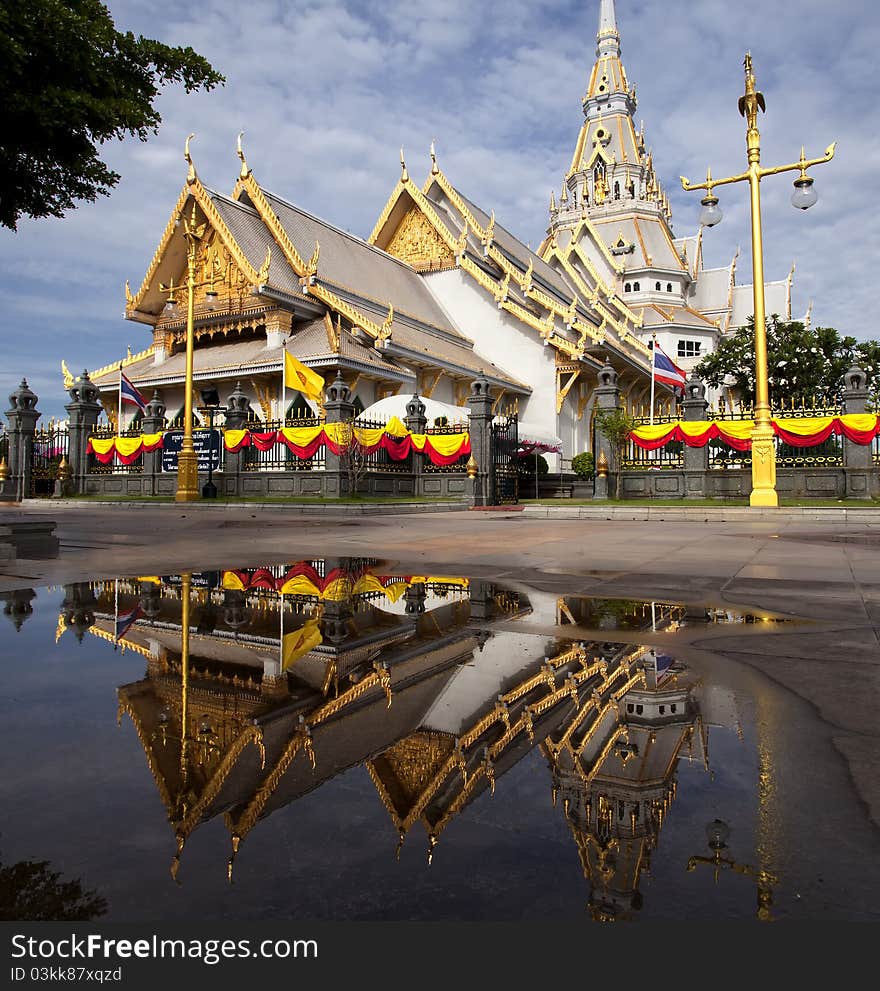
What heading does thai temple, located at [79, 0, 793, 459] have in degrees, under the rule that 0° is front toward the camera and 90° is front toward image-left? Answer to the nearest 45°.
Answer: approximately 45°

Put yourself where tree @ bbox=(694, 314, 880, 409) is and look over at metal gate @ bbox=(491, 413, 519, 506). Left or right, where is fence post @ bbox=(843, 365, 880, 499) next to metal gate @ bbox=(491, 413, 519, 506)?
left

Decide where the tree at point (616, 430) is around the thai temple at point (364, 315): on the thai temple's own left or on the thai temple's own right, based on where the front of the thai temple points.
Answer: on the thai temple's own left

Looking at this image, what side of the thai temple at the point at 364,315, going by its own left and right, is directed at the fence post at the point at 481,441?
left

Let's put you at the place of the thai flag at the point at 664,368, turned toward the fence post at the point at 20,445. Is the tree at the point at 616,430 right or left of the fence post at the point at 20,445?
left

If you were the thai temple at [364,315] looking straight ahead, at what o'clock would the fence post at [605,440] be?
The fence post is roughly at 9 o'clock from the thai temple.

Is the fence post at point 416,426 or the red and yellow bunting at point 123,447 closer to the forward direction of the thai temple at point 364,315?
the red and yellow bunting

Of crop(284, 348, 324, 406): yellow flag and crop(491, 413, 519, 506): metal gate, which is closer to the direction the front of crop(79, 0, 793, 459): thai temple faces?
the yellow flag

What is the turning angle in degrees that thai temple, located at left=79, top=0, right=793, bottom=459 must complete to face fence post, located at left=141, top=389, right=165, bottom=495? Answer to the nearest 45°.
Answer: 0° — it already faces it

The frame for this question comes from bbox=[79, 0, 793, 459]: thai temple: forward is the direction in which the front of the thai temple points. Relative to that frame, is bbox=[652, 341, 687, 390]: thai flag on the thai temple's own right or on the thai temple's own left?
on the thai temple's own left

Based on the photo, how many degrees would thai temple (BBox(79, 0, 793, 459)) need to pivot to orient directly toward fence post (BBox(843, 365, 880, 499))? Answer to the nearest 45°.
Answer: approximately 90° to its left

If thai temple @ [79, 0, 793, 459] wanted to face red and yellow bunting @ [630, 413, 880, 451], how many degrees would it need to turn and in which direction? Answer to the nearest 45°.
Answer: approximately 90° to its left
